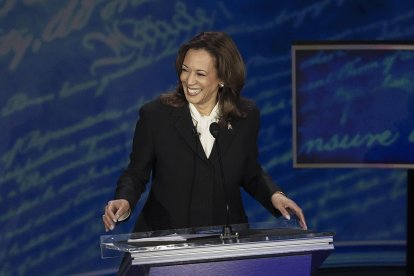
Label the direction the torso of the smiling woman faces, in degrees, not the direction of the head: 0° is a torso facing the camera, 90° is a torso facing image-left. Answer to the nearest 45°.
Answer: approximately 0°

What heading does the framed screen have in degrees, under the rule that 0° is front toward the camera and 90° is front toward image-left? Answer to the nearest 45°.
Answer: approximately 0°

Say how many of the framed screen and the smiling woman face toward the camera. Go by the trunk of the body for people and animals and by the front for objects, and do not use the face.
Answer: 2

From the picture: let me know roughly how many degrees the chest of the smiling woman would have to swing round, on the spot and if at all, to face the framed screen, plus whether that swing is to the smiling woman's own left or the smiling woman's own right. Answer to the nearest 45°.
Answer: approximately 135° to the smiling woman's own left

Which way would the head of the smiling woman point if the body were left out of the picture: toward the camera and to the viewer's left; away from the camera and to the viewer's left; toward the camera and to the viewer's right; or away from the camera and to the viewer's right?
toward the camera and to the viewer's left

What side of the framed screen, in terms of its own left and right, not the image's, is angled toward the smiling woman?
front
